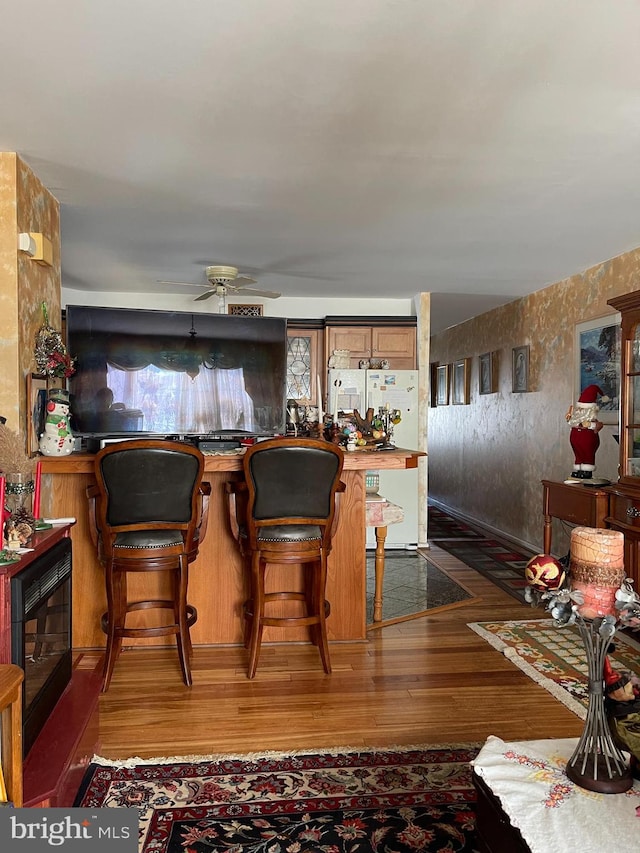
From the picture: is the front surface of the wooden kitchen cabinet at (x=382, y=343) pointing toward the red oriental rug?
yes

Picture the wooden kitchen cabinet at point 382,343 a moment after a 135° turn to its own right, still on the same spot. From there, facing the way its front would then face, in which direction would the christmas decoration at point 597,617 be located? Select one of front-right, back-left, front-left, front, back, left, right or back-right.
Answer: back-left

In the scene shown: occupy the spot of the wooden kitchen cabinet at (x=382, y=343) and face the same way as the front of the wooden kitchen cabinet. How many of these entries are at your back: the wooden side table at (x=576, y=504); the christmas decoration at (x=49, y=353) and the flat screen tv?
0

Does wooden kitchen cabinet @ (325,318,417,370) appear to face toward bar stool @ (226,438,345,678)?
yes

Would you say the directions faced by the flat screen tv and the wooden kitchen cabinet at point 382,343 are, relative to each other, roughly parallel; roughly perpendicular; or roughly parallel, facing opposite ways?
roughly parallel

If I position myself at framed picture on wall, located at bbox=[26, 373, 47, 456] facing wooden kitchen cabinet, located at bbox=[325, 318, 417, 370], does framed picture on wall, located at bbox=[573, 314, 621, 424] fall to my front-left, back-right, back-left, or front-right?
front-right

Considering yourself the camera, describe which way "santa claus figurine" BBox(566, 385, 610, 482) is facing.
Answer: facing the viewer and to the left of the viewer

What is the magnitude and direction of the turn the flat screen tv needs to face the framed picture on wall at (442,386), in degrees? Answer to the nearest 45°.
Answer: approximately 135° to its left

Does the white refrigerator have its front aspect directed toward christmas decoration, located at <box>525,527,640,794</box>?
yes

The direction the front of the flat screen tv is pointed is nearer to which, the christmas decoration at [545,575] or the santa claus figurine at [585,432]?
the christmas decoration

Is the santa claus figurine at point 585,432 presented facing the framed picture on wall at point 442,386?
no

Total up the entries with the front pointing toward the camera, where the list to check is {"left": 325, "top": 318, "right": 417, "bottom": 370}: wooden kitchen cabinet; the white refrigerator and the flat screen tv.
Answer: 3

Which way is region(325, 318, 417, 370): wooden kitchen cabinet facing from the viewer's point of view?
toward the camera

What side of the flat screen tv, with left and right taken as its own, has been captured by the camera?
front

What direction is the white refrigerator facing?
toward the camera
